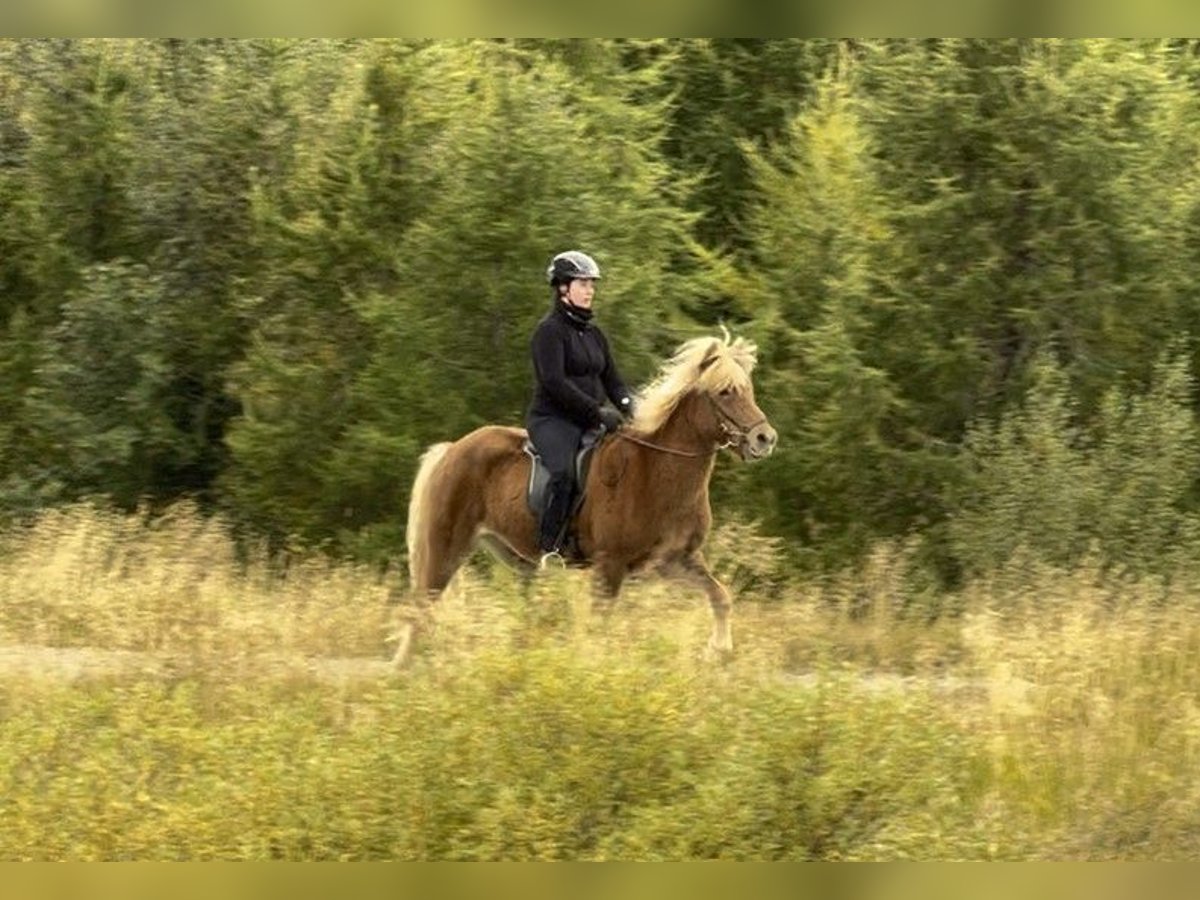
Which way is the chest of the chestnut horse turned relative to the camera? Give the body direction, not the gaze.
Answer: to the viewer's right
